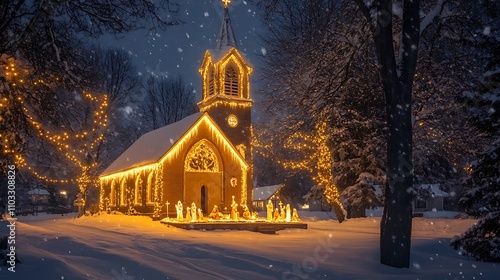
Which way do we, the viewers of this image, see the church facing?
facing the viewer and to the right of the viewer

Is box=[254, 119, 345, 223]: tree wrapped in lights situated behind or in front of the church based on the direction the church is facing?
in front
